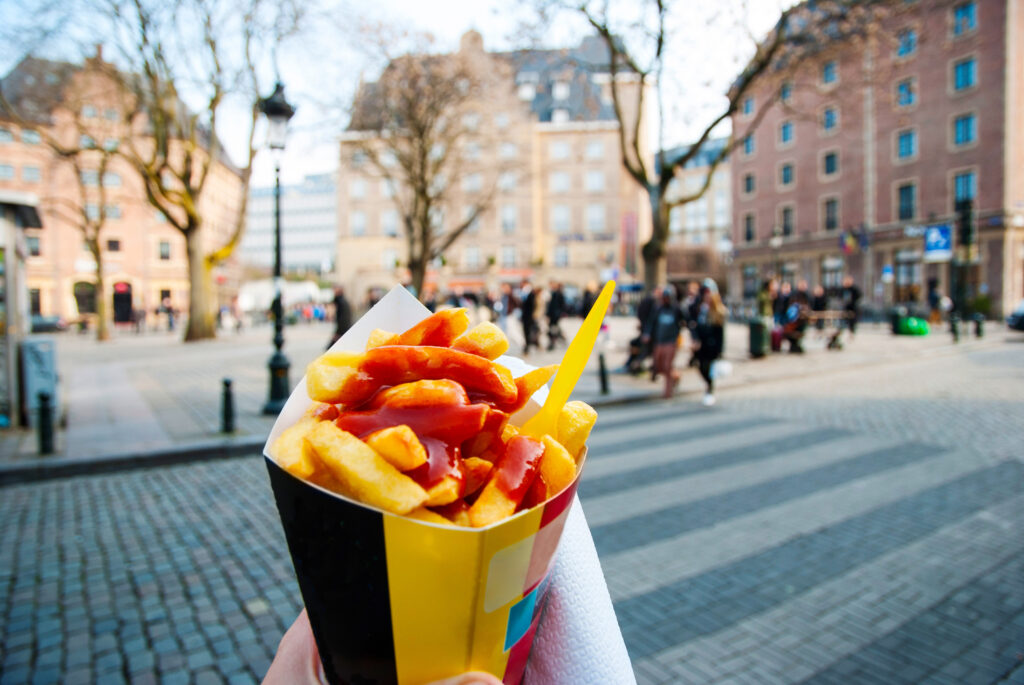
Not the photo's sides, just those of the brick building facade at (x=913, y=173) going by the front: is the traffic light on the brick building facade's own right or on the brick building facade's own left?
on the brick building facade's own left

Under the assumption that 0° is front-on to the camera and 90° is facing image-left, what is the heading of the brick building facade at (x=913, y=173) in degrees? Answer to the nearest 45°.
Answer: approximately 45°
